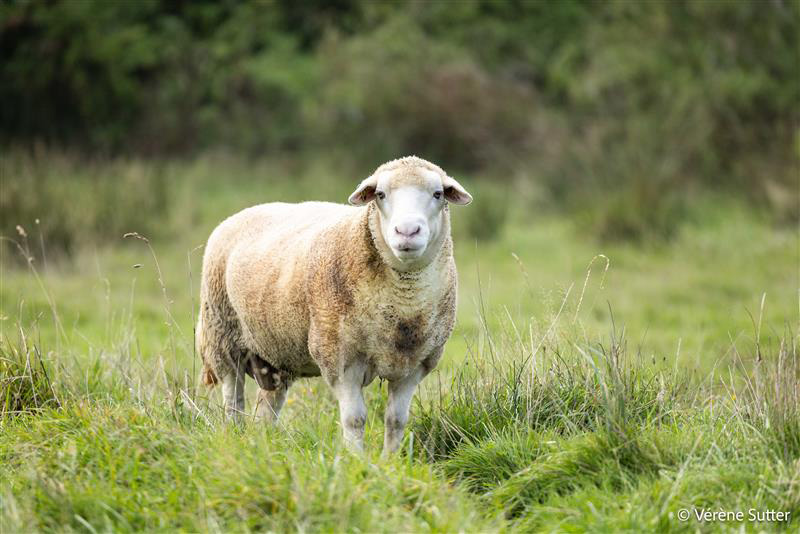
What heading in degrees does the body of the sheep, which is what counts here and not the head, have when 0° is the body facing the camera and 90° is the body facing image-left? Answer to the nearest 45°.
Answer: approximately 315°
